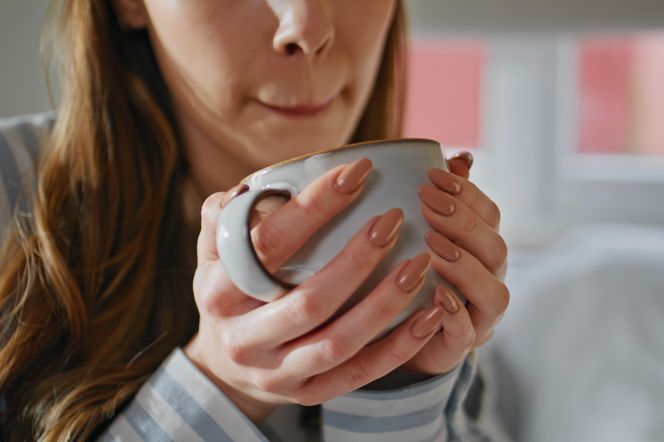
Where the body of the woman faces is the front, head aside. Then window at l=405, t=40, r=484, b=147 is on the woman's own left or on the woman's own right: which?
on the woman's own left

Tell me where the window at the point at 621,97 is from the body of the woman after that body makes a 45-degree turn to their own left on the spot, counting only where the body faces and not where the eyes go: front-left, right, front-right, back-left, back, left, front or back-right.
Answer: front-left

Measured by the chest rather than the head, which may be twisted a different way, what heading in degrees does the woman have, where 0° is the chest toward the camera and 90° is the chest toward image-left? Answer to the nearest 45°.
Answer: approximately 315°
